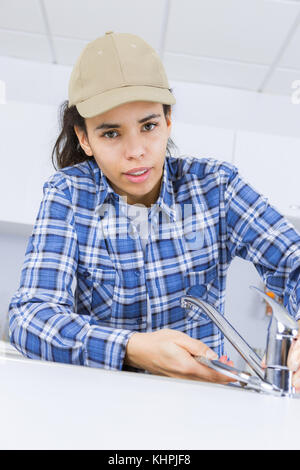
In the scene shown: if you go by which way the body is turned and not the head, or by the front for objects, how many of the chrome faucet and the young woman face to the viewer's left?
1

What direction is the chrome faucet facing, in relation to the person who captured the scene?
facing to the left of the viewer

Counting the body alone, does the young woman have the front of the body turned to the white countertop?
yes

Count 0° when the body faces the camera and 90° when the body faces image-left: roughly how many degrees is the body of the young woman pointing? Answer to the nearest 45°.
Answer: approximately 0°
